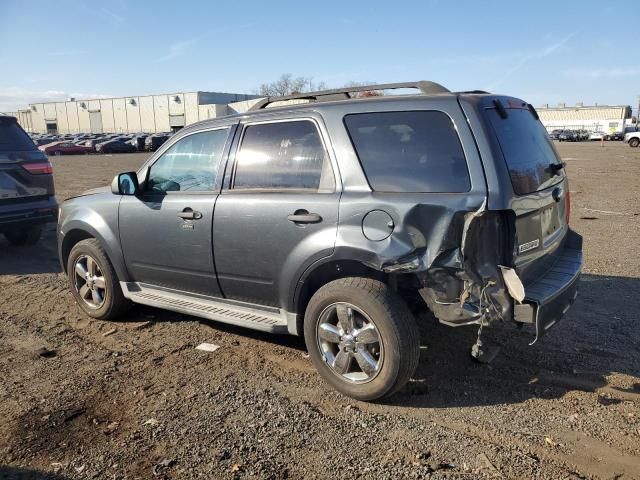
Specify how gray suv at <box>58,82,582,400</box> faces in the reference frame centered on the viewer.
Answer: facing away from the viewer and to the left of the viewer

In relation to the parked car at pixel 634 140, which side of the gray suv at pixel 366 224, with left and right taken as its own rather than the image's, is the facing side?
right

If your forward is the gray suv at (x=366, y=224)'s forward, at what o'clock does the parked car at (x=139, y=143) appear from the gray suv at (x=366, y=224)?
The parked car is roughly at 1 o'clock from the gray suv.

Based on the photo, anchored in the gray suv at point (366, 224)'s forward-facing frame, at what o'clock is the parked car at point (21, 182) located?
The parked car is roughly at 12 o'clock from the gray suv.

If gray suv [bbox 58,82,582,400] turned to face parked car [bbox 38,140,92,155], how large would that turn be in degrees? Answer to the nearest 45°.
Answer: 0° — it already faces it

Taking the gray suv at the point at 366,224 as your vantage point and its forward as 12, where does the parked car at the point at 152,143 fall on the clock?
The parked car is roughly at 1 o'clock from the gray suv.
